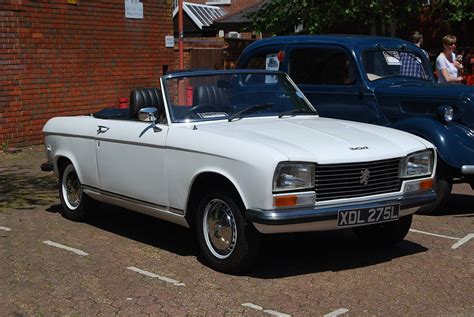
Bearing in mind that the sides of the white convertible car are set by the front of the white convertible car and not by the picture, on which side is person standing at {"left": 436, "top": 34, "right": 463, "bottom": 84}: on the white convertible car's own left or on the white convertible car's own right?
on the white convertible car's own left

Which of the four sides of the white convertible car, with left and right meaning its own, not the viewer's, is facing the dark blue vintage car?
left

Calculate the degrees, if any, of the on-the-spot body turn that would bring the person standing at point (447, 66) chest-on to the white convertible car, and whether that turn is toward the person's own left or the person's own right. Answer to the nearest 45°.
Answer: approximately 45° to the person's own right

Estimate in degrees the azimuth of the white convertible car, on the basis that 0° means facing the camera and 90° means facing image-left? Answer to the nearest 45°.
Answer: approximately 315°

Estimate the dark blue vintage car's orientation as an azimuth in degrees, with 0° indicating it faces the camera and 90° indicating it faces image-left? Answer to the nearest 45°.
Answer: approximately 315°

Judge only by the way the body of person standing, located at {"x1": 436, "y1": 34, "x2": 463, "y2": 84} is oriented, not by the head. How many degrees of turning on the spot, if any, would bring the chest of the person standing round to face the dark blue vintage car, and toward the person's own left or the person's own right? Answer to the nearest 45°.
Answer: approximately 45° to the person's own right

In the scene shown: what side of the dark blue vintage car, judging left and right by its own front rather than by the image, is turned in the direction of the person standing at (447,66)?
left

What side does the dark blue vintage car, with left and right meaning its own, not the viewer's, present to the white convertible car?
right
